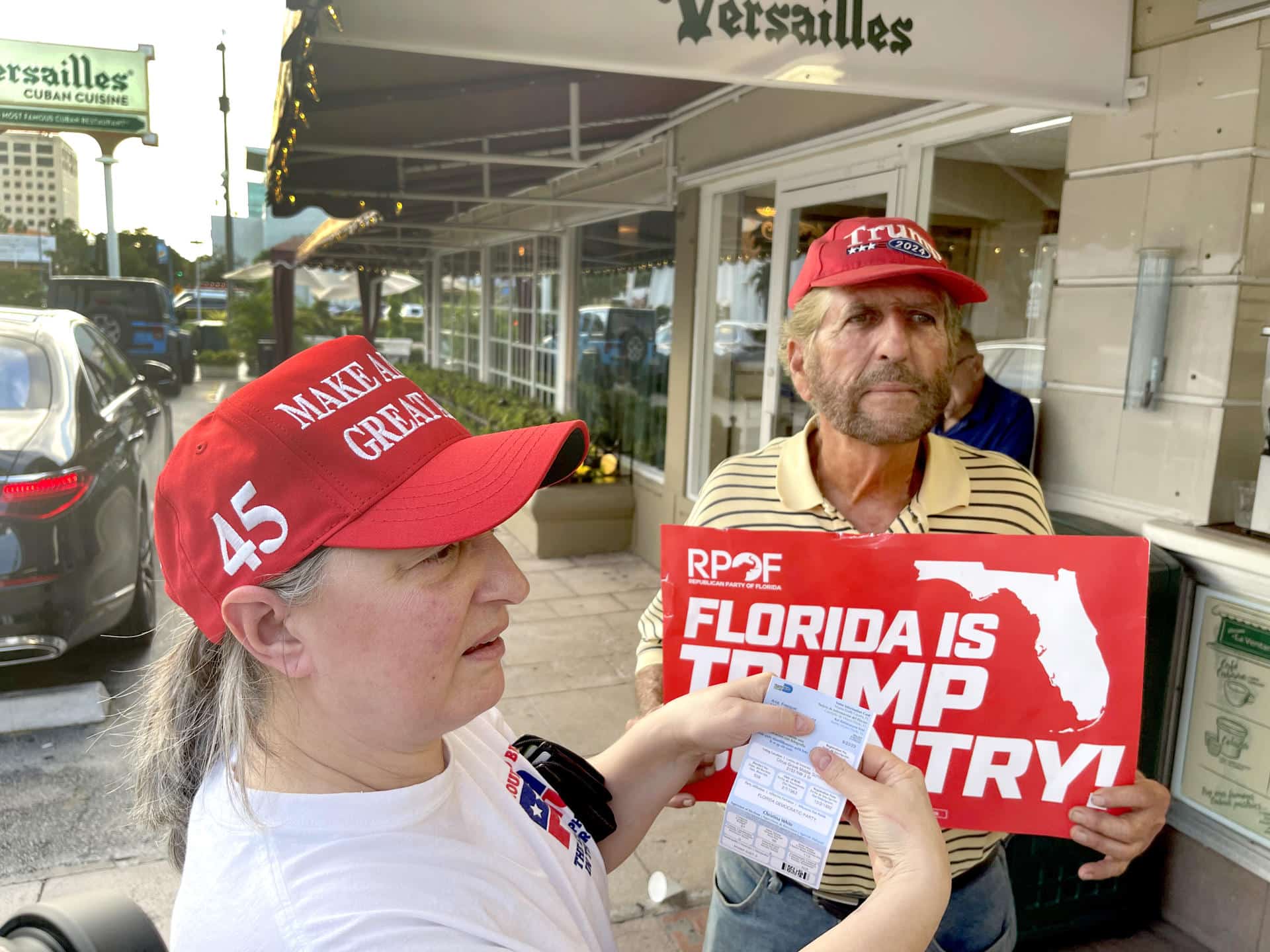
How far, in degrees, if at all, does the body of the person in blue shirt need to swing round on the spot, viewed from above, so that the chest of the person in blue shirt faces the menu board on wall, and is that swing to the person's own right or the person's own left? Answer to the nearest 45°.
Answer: approximately 135° to the person's own left

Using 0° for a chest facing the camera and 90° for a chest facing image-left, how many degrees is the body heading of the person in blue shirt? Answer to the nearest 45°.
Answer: approximately 90°

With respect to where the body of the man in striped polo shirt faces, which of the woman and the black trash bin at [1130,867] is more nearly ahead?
the woman

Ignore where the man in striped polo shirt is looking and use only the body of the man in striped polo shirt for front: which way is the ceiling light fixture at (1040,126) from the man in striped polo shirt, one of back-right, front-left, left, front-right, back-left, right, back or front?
back

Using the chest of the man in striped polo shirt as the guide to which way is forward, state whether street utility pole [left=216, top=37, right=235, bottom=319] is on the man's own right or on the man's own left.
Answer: on the man's own right

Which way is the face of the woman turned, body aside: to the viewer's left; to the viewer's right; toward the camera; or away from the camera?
to the viewer's right

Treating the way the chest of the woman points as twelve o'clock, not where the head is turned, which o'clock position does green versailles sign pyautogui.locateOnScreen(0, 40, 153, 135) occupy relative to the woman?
The green versailles sign is roughly at 8 o'clock from the woman.

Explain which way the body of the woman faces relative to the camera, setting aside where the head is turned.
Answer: to the viewer's right

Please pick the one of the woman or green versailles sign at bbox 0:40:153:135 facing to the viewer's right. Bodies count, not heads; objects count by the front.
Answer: the woman
